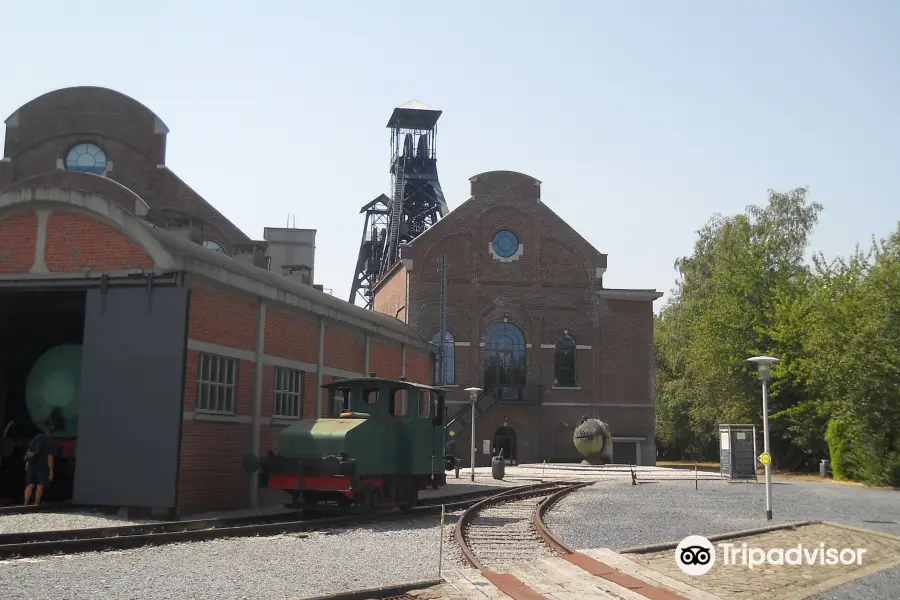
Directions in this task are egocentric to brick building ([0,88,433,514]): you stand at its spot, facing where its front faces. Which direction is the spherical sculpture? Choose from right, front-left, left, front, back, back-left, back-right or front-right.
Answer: back

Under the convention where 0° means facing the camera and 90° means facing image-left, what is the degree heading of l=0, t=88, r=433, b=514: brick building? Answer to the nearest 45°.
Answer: approximately 45°

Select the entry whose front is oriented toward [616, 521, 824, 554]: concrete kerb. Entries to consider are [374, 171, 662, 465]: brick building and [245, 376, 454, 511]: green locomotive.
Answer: the brick building

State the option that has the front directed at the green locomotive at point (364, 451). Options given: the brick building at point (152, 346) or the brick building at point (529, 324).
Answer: the brick building at point (529, 324)

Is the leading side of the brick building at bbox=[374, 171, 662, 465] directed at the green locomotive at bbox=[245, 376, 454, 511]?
yes

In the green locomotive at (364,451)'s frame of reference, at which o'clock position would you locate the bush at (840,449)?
The bush is roughly at 6 o'clock from the green locomotive.

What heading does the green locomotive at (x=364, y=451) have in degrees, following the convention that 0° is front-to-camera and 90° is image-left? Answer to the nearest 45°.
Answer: approximately 45°

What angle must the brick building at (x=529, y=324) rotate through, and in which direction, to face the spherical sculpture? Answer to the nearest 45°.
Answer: approximately 45° to its left

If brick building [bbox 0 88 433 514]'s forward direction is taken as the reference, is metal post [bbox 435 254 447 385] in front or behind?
behind
